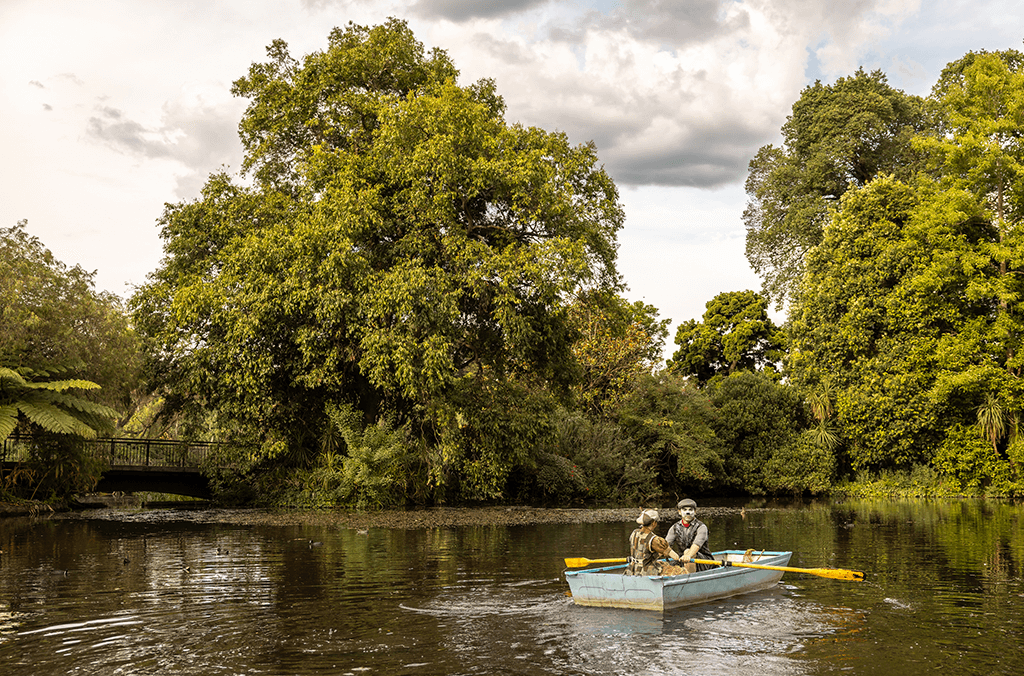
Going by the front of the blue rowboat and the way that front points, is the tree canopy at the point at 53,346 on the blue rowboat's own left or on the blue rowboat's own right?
on the blue rowboat's own left

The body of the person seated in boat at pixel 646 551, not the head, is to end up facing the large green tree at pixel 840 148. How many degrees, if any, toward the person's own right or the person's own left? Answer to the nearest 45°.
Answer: approximately 45° to the person's own left

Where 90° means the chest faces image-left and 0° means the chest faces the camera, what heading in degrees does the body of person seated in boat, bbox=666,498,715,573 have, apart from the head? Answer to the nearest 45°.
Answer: approximately 45°

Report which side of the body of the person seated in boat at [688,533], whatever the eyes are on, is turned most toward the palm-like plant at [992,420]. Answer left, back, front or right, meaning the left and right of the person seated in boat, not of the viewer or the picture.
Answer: back

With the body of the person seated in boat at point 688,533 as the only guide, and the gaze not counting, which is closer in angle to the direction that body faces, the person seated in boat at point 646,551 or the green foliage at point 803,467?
the person seated in boat

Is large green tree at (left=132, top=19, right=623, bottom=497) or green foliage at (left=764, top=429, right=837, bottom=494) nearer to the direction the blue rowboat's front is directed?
the green foliage

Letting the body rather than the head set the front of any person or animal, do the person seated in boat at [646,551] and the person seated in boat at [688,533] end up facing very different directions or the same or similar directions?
very different directions

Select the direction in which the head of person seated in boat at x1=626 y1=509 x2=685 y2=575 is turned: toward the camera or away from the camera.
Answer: away from the camera

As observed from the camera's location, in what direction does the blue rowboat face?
facing away from the viewer and to the right of the viewer

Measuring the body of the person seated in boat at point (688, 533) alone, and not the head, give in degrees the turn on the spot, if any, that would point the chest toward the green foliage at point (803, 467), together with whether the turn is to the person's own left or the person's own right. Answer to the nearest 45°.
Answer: approximately 135° to the person's own right

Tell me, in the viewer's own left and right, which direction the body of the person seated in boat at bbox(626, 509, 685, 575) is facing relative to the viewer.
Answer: facing away from the viewer and to the right of the viewer
